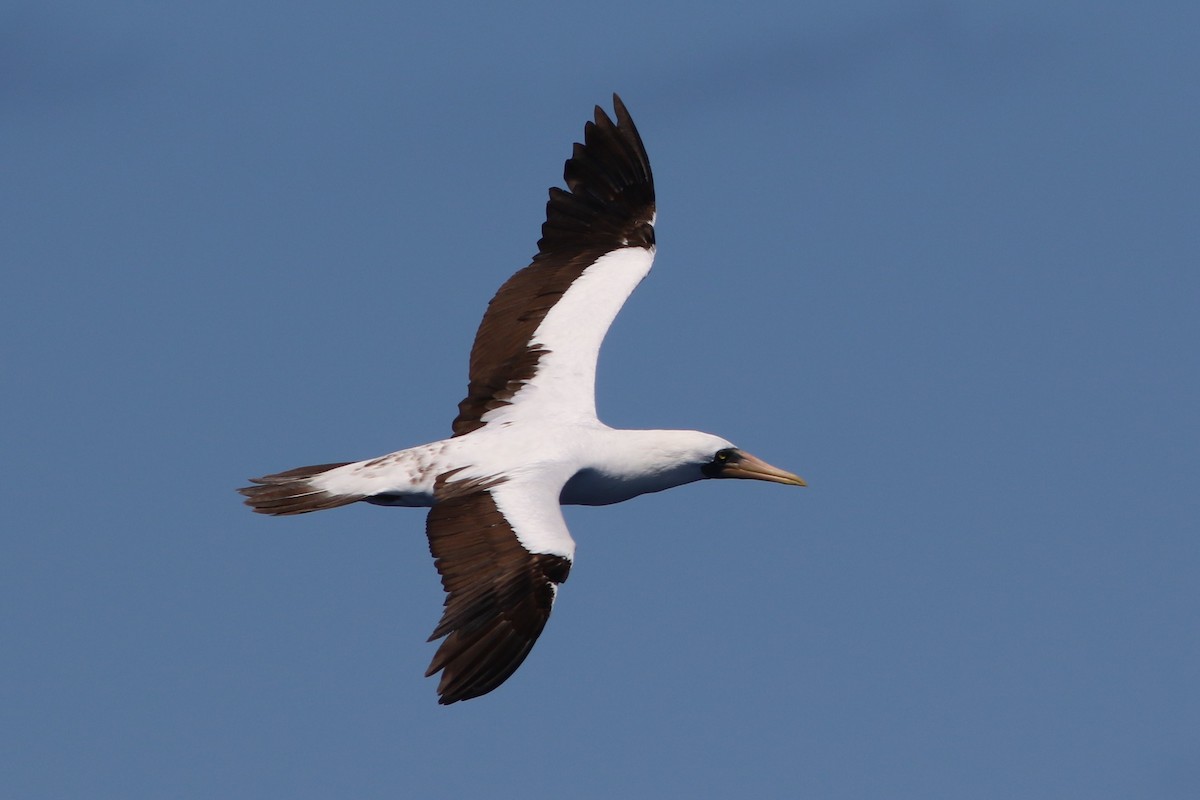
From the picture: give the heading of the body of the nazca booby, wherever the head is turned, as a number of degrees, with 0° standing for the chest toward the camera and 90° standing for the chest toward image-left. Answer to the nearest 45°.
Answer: approximately 270°
